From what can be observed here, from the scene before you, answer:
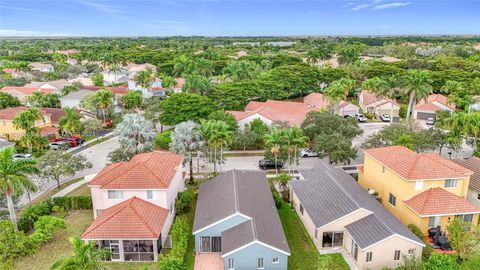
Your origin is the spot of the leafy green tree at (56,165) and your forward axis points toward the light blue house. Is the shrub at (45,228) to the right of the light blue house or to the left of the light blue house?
right

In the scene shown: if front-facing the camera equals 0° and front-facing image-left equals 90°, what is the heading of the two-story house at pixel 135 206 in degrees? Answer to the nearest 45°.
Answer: approximately 180°

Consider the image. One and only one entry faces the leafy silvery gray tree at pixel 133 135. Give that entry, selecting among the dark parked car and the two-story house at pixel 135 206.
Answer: the two-story house

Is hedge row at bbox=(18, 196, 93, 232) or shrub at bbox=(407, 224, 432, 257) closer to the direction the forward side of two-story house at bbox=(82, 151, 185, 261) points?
the hedge row

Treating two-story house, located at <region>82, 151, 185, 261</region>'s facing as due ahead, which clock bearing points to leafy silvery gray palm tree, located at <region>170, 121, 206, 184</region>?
The leafy silvery gray palm tree is roughly at 1 o'clock from the two-story house.

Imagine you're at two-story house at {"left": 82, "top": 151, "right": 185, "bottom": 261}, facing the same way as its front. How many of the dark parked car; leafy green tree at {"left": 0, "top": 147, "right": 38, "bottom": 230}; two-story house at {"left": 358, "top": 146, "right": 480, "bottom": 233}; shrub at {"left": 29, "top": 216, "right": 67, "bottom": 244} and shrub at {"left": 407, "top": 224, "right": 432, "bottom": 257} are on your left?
2

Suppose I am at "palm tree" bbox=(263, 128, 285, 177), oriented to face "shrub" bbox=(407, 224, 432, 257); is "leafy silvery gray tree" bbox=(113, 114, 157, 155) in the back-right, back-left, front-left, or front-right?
back-right

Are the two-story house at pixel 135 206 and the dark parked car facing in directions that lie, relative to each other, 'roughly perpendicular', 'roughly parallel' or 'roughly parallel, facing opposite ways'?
roughly perpendicular
